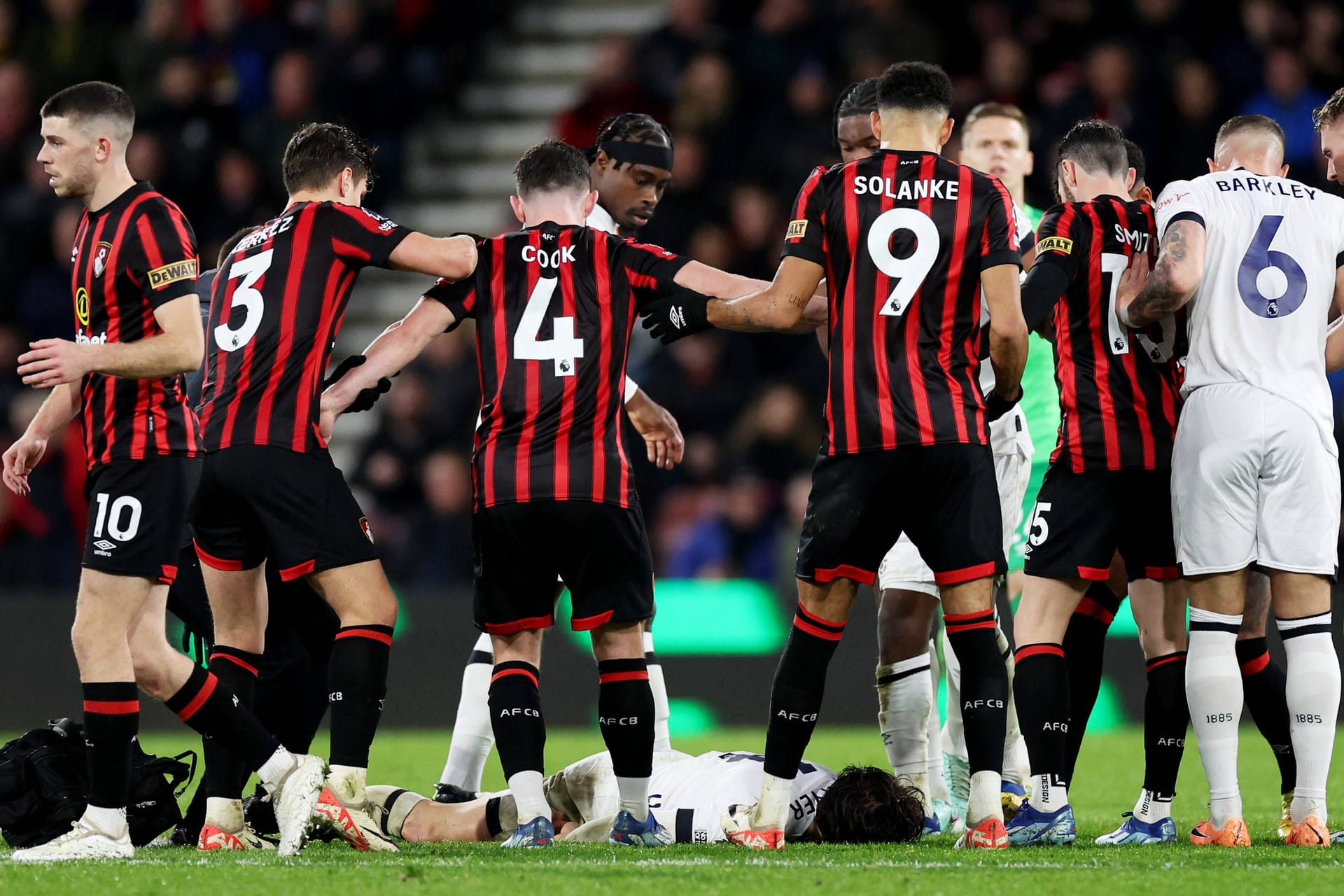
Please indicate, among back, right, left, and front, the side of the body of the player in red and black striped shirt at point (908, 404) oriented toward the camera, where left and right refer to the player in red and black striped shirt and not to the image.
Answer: back

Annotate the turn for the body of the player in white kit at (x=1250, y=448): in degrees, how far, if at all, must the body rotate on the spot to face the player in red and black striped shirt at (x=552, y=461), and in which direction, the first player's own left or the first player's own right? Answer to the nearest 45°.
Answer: approximately 90° to the first player's own left

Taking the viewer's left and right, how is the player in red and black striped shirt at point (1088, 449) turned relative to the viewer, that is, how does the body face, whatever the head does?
facing away from the viewer and to the left of the viewer

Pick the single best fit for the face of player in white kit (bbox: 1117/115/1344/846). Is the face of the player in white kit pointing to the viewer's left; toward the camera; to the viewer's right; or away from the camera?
away from the camera

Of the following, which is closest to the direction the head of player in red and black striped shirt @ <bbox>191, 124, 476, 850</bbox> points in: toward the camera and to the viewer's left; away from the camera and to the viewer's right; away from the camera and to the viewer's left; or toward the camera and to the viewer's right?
away from the camera and to the viewer's right

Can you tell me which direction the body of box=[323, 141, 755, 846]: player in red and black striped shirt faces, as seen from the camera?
away from the camera

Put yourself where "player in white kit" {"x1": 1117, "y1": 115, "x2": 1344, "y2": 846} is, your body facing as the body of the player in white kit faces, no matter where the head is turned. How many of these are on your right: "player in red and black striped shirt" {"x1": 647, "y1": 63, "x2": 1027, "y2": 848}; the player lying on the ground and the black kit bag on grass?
0

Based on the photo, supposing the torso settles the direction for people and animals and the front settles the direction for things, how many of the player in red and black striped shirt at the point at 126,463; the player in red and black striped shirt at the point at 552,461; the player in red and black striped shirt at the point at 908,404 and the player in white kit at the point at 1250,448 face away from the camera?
3

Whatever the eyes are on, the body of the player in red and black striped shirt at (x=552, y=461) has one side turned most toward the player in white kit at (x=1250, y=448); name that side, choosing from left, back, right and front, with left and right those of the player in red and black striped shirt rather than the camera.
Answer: right

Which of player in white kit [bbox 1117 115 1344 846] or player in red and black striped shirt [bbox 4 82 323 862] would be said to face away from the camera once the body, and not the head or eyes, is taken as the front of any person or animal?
the player in white kit

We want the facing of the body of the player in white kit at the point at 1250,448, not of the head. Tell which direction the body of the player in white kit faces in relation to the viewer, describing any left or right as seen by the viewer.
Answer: facing away from the viewer
